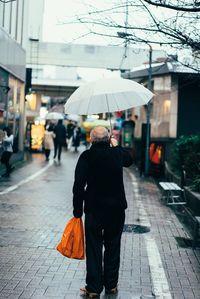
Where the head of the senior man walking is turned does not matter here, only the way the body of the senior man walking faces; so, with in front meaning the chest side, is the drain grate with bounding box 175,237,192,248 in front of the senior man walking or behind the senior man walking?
in front

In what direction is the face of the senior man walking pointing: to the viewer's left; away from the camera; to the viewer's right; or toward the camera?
away from the camera

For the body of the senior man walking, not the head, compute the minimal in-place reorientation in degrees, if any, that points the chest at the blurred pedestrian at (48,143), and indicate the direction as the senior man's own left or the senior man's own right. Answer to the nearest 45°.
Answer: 0° — they already face them

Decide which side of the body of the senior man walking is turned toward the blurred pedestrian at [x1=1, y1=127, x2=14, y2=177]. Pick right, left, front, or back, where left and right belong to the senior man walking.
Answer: front

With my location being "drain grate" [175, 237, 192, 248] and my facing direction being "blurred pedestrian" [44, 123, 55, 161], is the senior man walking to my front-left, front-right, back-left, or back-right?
back-left

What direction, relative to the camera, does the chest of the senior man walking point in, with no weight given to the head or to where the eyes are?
away from the camera
